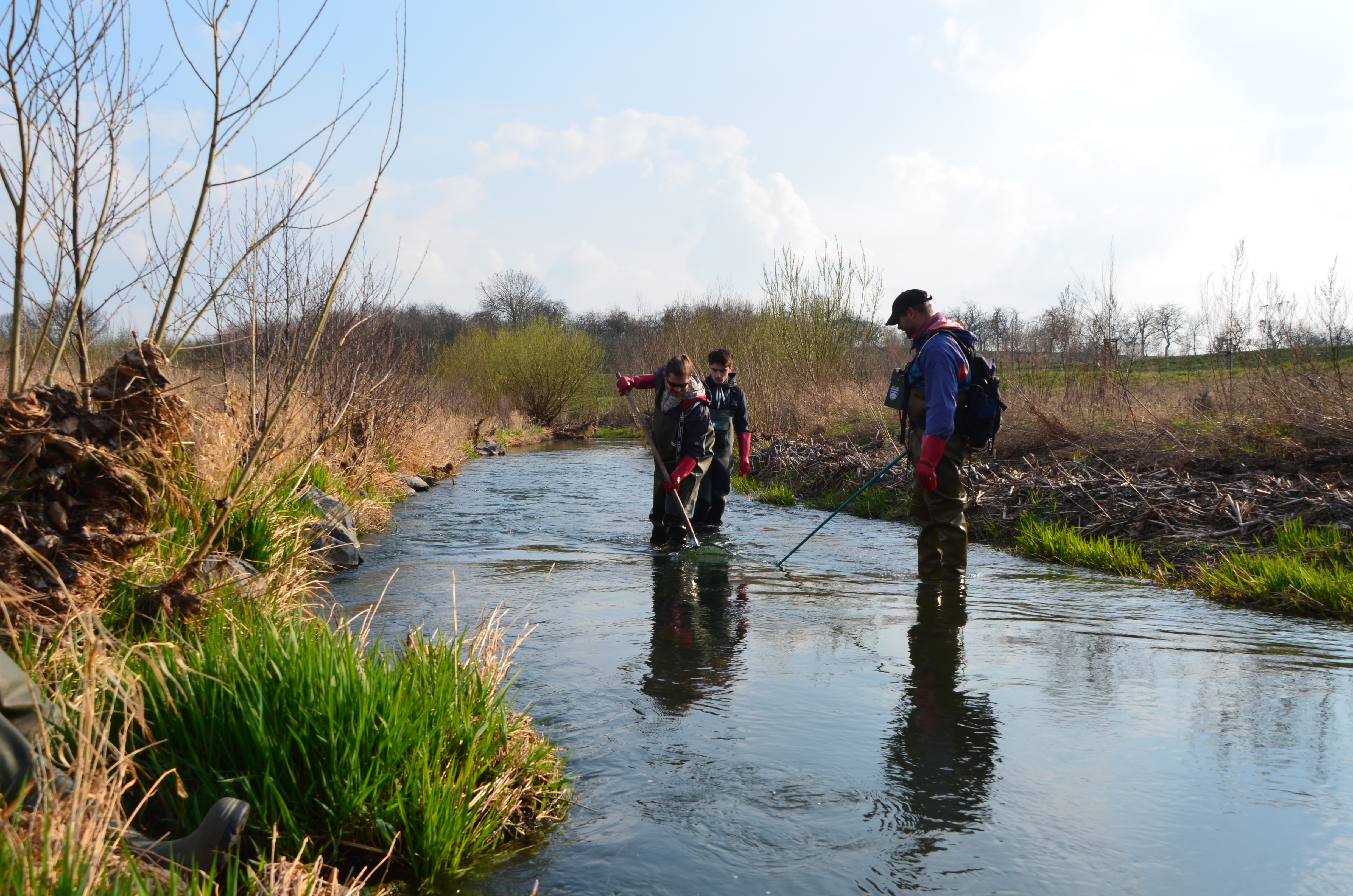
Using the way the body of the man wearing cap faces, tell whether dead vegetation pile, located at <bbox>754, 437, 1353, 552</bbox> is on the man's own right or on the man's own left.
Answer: on the man's own right

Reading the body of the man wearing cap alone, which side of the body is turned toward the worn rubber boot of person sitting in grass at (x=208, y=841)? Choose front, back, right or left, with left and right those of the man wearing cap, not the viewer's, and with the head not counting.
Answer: left

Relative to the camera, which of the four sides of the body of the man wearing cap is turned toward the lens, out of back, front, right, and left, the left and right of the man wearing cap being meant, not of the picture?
left

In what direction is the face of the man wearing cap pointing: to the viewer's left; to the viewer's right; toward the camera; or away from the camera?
to the viewer's left
